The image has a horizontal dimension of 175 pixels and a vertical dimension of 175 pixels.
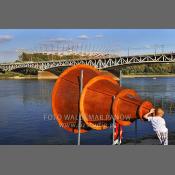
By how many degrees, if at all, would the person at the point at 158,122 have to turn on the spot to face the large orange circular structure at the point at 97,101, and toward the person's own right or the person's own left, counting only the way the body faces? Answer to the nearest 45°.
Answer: approximately 45° to the person's own left

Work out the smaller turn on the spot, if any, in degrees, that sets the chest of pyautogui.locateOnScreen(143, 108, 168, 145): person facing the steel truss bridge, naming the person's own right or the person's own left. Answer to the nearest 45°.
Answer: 0° — they already face it

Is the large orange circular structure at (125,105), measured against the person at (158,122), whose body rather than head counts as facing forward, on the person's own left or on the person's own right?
on the person's own left

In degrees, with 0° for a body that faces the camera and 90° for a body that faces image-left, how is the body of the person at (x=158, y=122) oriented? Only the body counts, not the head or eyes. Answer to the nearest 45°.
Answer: approximately 135°
